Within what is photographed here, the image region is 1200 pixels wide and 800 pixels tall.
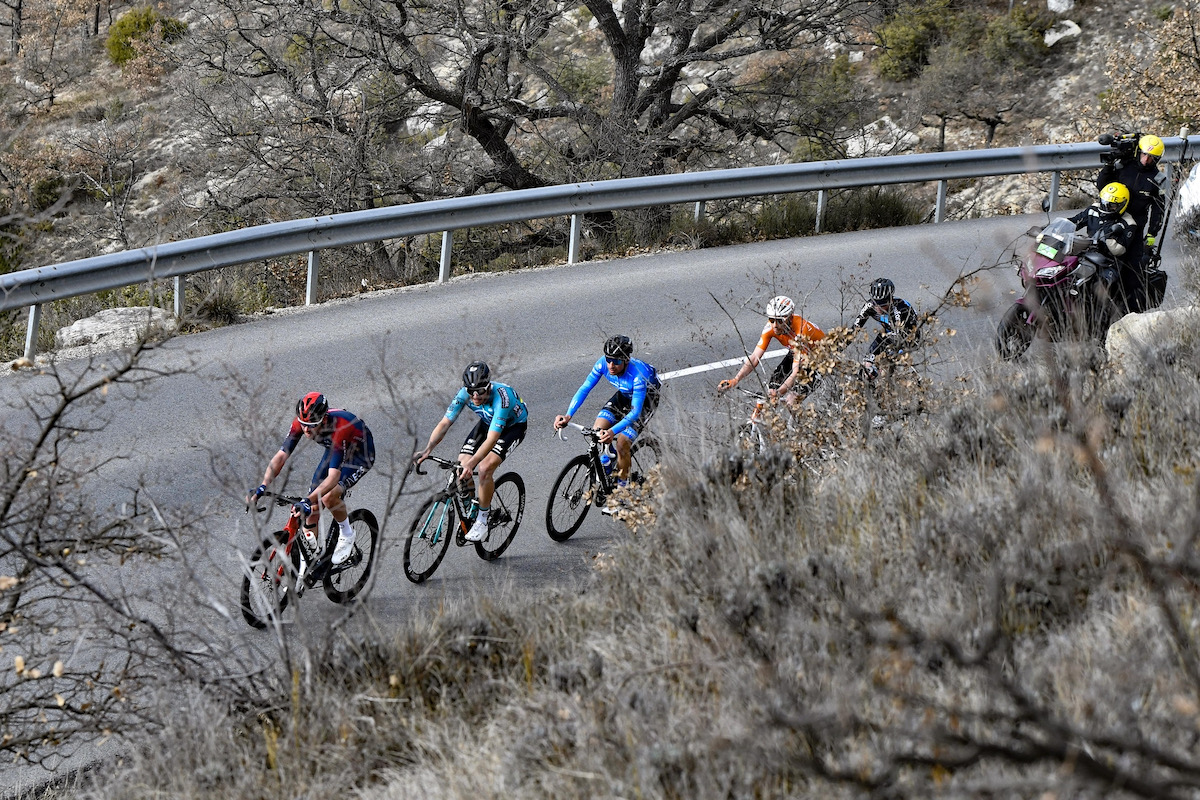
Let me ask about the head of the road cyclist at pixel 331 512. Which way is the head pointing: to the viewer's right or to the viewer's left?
to the viewer's left

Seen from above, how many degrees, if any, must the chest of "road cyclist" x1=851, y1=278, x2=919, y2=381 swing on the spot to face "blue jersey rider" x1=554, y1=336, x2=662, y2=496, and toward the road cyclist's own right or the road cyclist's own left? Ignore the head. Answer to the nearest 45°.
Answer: approximately 45° to the road cyclist's own right

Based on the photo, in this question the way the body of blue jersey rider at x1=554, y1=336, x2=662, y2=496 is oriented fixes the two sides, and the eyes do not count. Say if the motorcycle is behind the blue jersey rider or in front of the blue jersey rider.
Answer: behind

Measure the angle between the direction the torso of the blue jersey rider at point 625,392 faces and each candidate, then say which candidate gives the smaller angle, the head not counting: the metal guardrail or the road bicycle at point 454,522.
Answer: the road bicycle

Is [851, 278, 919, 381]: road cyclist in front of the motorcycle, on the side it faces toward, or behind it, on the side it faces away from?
in front

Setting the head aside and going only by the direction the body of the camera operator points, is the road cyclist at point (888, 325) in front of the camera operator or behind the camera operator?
in front

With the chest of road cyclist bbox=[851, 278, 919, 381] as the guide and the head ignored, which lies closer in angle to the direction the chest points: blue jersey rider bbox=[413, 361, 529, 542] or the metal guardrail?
the blue jersey rider

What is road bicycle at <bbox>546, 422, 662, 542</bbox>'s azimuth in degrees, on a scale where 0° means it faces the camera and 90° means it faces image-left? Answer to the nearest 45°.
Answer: approximately 45°

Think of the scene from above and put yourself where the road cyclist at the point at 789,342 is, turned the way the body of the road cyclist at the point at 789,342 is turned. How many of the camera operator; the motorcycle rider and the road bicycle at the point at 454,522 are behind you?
2
